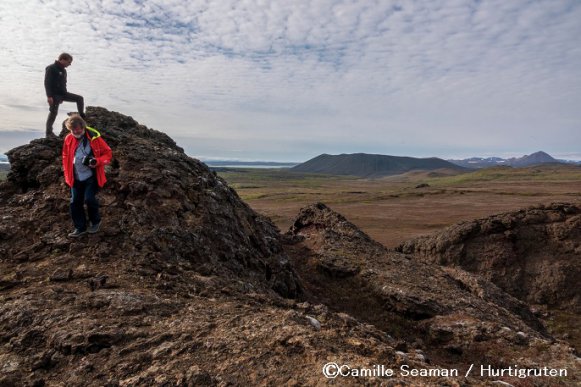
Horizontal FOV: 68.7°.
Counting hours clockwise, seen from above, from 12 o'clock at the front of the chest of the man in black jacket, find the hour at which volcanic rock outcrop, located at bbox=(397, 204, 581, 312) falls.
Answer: The volcanic rock outcrop is roughly at 12 o'clock from the man in black jacket.

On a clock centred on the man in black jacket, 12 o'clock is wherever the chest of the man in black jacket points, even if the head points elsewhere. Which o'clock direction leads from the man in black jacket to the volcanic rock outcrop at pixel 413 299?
The volcanic rock outcrop is roughly at 1 o'clock from the man in black jacket.

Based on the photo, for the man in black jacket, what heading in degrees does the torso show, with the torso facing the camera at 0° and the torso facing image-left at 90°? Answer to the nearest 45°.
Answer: approximately 270°
